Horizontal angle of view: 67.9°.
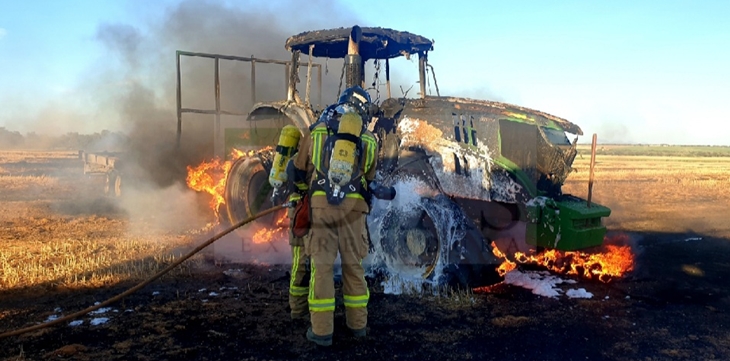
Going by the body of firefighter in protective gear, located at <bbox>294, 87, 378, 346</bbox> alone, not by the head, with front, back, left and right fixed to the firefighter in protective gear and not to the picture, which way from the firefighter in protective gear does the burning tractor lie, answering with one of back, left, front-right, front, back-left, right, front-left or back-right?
front-right

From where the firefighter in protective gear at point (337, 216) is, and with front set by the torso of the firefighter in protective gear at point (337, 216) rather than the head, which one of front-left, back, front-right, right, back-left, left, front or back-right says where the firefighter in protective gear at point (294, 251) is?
front-left

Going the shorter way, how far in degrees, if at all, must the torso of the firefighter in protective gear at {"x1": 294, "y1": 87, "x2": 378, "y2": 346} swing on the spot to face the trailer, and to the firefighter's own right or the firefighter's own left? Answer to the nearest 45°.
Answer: approximately 45° to the firefighter's own left

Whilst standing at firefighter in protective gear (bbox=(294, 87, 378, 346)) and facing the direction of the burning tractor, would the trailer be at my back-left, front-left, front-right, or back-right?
front-left

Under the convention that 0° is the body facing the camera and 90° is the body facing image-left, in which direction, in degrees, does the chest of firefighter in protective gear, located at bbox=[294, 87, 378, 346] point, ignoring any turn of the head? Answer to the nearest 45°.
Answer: approximately 180°
